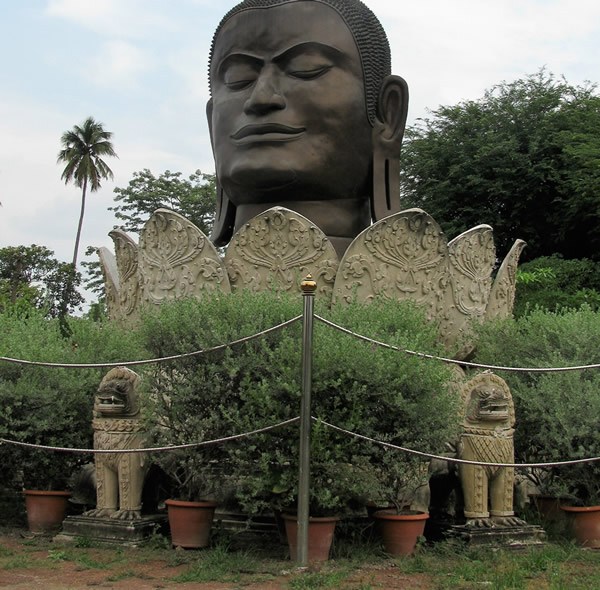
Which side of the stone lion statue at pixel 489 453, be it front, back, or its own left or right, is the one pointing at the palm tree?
back

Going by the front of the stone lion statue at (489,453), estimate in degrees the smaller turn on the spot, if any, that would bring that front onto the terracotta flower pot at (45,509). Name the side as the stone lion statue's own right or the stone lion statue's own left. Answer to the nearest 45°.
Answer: approximately 135° to the stone lion statue's own right

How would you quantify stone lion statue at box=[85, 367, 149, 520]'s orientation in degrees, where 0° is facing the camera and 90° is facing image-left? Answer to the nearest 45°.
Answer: approximately 45°

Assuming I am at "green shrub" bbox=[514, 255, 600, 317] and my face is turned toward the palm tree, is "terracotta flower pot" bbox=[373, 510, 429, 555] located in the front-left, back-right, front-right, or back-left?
back-left

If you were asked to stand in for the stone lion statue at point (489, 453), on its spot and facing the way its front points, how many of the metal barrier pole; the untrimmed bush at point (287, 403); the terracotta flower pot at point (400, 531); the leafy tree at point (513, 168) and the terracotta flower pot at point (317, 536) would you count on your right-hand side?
4

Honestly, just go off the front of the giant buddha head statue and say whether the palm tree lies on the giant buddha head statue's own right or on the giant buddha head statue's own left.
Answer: on the giant buddha head statue's own right

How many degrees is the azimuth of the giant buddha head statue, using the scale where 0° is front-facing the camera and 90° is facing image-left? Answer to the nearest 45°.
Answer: approximately 45°

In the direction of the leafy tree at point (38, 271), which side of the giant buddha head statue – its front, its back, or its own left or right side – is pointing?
right

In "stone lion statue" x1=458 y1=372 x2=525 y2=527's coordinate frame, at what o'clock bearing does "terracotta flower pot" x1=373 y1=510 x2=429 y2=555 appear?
The terracotta flower pot is roughly at 3 o'clock from the stone lion statue.

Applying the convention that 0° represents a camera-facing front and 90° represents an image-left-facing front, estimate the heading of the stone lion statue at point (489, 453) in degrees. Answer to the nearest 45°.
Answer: approximately 315°
